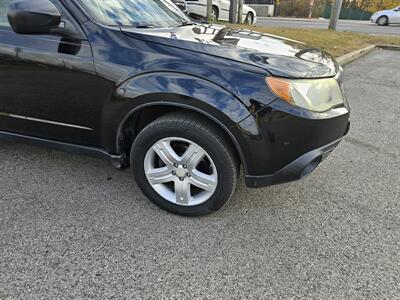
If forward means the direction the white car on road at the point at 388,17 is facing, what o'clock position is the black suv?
The black suv is roughly at 9 o'clock from the white car on road.

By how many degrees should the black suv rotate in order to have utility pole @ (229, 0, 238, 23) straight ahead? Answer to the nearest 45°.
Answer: approximately 90° to its left

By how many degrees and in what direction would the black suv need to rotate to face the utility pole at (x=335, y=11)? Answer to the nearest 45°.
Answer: approximately 45° to its left

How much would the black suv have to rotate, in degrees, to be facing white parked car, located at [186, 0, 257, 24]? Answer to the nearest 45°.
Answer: approximately 90° to its left

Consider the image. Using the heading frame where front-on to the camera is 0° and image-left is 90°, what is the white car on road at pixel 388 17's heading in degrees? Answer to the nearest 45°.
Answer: approximately 90°

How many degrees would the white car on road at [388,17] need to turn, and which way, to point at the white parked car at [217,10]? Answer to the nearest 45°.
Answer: approximately 45° to its left

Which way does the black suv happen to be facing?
to the viewer's right
